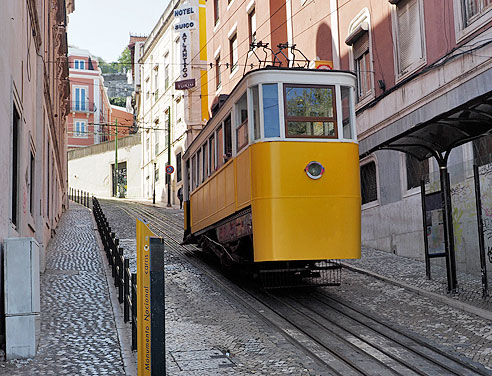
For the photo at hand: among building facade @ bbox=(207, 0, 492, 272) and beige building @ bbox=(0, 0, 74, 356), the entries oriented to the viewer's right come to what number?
1

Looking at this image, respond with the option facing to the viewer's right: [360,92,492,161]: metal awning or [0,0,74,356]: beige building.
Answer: the beige building

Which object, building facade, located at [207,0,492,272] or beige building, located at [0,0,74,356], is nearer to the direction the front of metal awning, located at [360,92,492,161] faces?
the beige building

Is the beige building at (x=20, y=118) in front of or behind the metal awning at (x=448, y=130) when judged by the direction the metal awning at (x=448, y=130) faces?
in front

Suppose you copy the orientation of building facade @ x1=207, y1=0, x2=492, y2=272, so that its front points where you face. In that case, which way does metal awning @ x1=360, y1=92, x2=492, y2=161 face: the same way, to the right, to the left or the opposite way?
the same way

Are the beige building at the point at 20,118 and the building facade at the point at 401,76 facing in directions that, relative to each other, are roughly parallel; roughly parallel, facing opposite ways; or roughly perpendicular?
roughly parallel, facing opposite ways

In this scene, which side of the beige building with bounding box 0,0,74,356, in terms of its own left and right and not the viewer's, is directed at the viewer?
right

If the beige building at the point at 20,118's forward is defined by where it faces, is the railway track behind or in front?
in front

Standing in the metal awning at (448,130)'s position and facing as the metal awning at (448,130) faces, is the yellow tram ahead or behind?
ahead

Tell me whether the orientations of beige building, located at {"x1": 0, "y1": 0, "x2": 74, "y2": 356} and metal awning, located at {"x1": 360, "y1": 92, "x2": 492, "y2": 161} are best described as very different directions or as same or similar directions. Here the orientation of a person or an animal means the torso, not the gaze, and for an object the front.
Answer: very different directions

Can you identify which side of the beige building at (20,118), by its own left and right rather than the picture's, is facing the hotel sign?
left

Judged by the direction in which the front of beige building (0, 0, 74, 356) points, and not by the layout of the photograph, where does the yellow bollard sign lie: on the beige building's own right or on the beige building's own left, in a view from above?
on the beige building's own right
